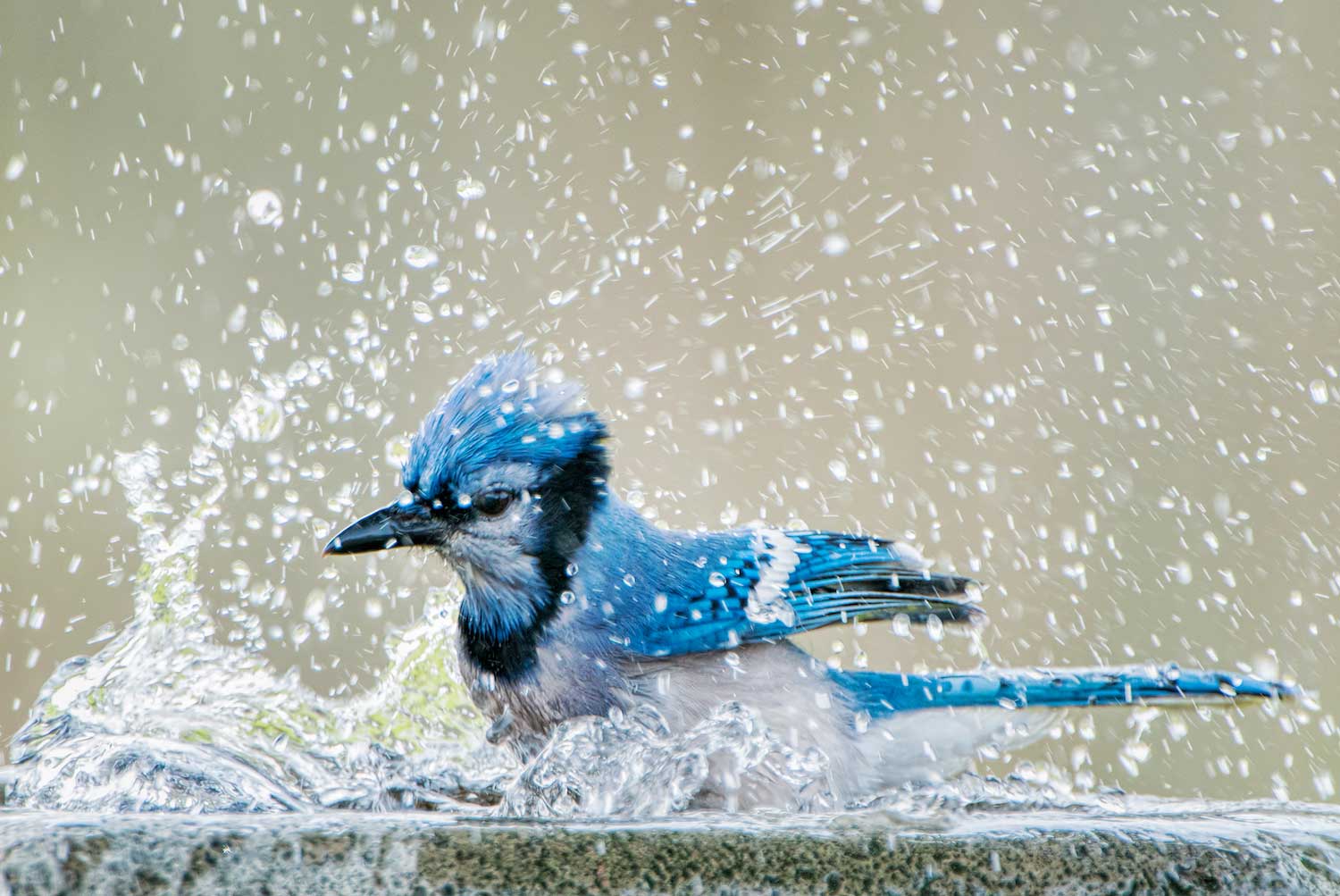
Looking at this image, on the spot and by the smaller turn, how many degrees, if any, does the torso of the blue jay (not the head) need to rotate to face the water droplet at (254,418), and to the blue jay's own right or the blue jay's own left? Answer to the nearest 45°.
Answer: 0° — it already faces it

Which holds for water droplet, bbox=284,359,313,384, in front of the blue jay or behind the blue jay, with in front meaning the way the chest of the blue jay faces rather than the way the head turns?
in front

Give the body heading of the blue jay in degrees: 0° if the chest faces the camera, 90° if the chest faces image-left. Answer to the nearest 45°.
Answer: approximately 90°

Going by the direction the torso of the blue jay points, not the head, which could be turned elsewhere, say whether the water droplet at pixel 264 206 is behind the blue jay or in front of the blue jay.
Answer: in front
